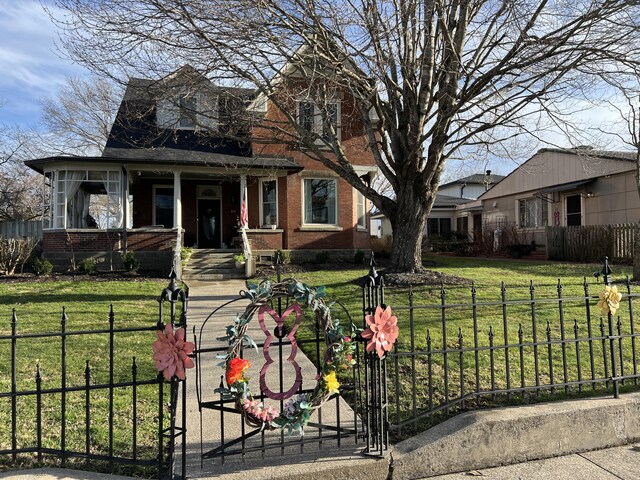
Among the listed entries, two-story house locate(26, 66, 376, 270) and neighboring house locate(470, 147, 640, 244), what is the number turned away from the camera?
0

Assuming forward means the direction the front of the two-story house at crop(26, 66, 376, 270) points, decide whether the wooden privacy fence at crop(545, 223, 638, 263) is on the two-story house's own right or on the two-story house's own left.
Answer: on the two-story house's own left

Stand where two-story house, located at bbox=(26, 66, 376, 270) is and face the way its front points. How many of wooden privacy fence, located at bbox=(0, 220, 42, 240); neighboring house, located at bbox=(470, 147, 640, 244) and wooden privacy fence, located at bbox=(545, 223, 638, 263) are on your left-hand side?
2

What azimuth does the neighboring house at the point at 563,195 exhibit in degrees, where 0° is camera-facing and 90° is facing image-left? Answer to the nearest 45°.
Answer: approximately 45°

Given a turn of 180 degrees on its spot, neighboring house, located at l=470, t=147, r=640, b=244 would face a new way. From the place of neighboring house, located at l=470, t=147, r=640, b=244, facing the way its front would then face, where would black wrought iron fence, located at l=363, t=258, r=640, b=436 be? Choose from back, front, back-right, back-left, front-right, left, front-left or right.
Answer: back-right

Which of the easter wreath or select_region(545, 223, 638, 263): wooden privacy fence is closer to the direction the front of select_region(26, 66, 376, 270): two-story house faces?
the easter wreath

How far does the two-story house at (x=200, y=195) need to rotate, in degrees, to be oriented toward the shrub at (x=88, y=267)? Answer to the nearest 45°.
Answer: approximately 45° to its right

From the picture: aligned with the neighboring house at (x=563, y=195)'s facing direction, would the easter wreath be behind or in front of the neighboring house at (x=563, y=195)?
in front

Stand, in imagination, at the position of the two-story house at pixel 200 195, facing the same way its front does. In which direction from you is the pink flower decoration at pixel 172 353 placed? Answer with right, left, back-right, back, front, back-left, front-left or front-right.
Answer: front

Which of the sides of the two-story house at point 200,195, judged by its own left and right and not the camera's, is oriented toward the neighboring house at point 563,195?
left

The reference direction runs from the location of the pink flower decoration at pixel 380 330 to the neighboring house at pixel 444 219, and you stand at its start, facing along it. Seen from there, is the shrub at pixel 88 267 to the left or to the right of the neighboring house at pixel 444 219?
left

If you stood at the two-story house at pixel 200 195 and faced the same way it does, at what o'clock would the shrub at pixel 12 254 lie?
The shrub is roughly at 2 o'clock from the two-story house.

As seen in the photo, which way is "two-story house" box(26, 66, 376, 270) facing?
toward the camera
